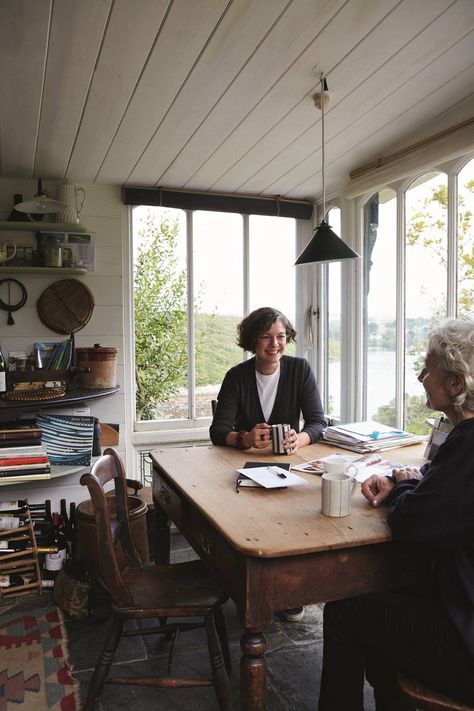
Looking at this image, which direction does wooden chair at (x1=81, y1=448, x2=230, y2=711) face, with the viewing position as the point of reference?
facing to the right of the viewer

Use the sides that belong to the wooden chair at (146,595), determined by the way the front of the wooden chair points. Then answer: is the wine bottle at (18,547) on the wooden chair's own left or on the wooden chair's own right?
on the wooden chair's own left

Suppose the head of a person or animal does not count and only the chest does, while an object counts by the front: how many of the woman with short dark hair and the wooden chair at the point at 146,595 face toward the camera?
1

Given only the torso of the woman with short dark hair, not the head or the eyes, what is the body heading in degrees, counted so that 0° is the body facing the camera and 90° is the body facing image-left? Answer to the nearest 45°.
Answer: approximately 0°

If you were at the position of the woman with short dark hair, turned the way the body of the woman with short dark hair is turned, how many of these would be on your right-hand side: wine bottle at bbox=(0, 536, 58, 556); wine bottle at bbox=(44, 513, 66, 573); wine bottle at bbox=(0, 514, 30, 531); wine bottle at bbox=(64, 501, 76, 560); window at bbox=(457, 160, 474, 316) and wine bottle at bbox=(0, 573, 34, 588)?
5

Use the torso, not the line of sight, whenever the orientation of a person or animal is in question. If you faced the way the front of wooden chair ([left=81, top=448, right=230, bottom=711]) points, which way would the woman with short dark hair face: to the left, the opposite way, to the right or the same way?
to the right

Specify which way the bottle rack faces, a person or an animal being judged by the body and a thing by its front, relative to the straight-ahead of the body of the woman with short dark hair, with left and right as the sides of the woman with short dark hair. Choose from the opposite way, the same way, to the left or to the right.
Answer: to the left
